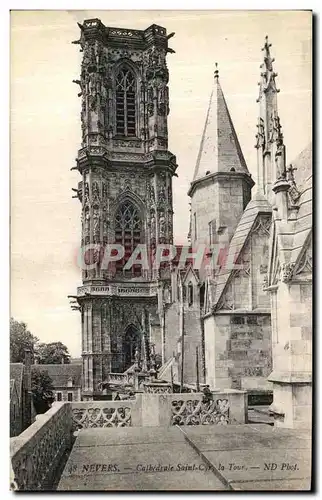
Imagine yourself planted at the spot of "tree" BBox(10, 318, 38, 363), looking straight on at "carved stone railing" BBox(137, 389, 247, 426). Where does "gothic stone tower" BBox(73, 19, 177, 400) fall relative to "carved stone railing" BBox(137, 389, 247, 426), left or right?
left
